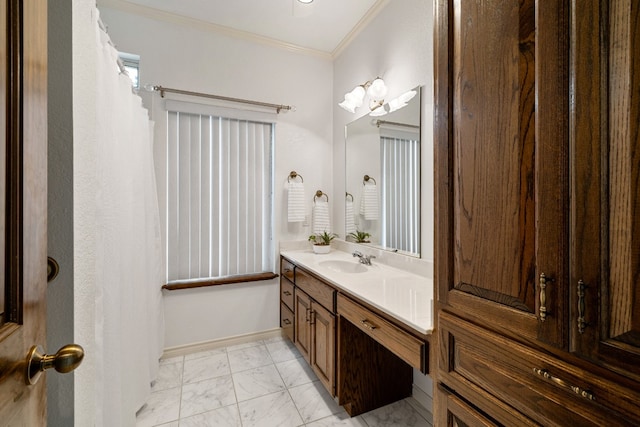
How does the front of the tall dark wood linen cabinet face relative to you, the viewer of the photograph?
facing the viewer and to the left of the viewer

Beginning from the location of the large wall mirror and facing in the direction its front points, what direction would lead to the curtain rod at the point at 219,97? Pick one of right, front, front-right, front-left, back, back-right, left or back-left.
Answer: front-right

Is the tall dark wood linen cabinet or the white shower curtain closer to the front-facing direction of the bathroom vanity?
the white shower curtain

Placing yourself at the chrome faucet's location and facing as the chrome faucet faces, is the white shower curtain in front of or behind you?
in front

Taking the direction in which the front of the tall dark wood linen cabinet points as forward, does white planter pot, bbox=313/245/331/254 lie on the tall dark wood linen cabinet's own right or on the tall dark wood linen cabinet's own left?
on the tall dark wood linen cabinet's own right

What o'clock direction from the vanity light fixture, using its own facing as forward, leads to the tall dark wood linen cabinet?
The tall dark wood linen cabinet is roughly at 10 o'clock from the vanity light fixture.

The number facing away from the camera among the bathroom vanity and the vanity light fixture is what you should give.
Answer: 0

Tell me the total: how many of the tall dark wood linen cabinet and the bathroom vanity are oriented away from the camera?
0

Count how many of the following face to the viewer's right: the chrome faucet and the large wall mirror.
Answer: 0

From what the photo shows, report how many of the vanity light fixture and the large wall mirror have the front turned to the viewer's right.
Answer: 0
